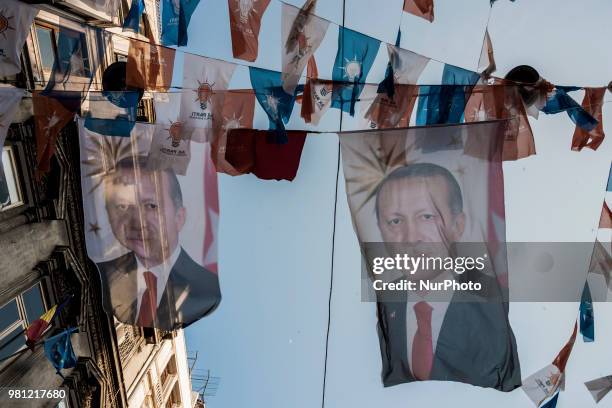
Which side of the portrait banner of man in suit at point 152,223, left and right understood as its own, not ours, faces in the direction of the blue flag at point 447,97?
left

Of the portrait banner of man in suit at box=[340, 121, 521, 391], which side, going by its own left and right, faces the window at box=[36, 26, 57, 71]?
right

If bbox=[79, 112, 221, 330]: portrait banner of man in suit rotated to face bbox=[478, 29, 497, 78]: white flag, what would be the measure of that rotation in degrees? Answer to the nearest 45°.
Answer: approximately 90° to its left

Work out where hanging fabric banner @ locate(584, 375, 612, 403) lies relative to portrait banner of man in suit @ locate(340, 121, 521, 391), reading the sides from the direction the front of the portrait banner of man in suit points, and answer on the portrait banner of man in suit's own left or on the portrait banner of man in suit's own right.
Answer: on the portrait banner of man in suit's own left

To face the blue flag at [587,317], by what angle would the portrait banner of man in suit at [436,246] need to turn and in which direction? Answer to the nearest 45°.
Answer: approximately 135° to its left

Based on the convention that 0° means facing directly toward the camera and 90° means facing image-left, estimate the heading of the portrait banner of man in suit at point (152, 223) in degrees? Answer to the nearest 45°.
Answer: approximately 0°

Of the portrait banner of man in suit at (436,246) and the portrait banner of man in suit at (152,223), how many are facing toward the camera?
2

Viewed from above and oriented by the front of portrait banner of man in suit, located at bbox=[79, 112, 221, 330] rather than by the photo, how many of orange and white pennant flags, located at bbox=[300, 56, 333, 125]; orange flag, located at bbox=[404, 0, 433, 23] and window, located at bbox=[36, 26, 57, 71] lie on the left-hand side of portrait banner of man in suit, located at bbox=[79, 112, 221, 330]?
2

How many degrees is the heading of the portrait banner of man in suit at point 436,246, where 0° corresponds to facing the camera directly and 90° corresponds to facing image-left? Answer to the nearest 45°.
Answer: approximately 0°
